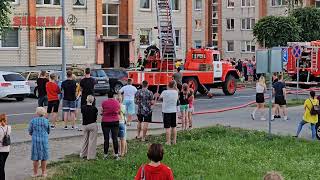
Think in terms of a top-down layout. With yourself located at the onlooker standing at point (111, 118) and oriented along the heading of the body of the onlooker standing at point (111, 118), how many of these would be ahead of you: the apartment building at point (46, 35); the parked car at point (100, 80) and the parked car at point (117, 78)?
3

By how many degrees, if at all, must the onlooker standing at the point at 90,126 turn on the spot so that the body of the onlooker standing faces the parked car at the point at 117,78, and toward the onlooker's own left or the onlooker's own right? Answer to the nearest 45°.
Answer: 0° — they already face it

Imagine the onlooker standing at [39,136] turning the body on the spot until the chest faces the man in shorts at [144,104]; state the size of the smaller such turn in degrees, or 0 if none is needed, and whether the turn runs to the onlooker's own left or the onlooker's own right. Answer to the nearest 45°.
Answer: approximately 45° to the onlooker's own right

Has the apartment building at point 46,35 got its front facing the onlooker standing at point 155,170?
yes

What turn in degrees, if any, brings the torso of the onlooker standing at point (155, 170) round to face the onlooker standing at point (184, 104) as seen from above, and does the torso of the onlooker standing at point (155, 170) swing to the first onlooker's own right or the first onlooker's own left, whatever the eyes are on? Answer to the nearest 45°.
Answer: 0° — they already face them

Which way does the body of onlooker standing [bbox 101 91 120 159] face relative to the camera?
away from the camera

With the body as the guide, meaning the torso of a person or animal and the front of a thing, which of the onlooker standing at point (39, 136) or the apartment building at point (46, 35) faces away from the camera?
the onlooker standing

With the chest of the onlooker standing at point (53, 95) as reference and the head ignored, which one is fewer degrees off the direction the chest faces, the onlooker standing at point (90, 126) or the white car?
the white car

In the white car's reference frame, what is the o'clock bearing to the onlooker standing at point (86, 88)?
The onlooker standing is roughly at 7 o'clock from the white car.

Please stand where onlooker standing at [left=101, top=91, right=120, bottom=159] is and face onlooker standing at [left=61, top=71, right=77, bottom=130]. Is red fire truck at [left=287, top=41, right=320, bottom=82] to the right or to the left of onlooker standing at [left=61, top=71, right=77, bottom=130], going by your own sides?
right

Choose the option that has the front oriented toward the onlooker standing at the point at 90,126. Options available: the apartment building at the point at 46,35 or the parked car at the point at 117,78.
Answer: the apartment building

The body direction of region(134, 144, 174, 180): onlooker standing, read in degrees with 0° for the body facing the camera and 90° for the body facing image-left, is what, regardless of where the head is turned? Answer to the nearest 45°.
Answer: approximately 180°

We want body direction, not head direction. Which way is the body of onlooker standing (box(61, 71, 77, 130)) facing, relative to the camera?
away from the camera
